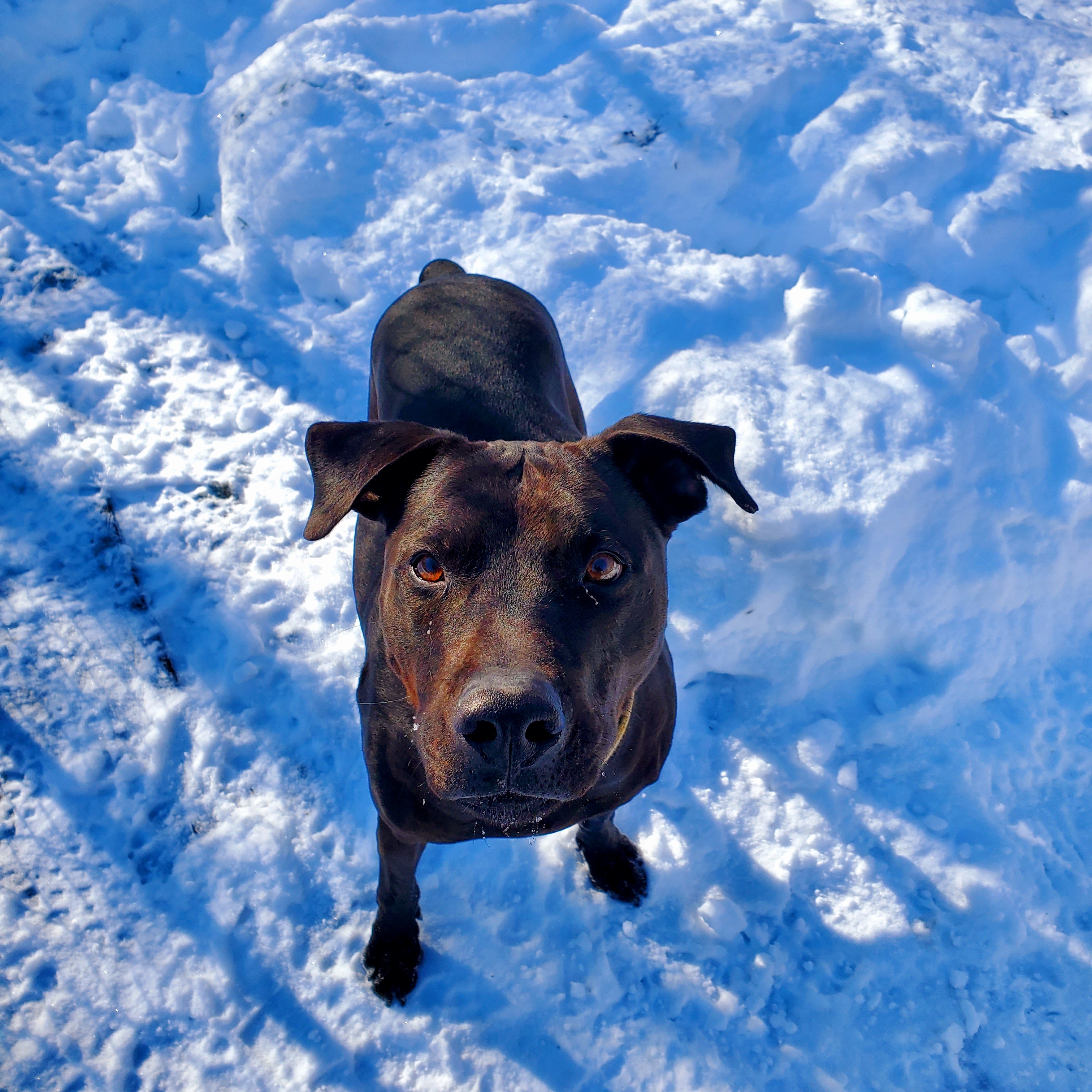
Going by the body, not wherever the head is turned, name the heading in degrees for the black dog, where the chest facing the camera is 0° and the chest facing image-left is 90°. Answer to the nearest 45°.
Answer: approximately 0°
